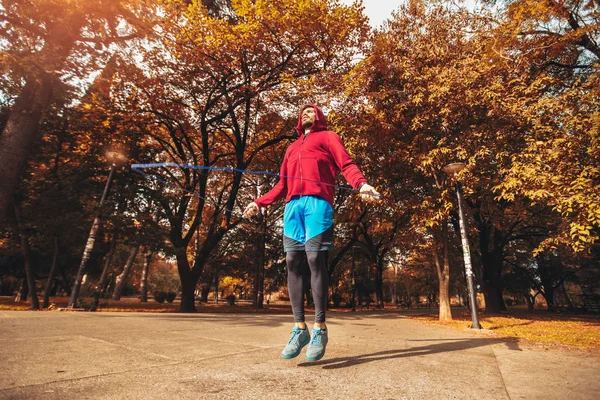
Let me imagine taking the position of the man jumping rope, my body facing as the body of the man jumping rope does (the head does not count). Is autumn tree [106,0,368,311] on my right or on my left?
on my right

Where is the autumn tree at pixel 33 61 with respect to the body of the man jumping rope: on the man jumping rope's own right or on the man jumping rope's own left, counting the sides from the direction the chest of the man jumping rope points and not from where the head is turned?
on the man jumping rope's own right

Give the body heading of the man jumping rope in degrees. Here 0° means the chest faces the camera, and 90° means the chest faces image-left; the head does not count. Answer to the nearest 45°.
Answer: approximately 45°
